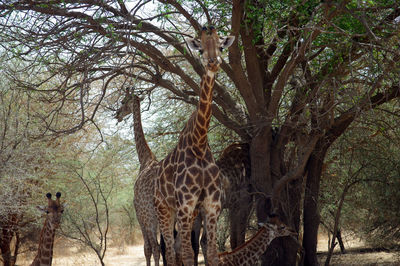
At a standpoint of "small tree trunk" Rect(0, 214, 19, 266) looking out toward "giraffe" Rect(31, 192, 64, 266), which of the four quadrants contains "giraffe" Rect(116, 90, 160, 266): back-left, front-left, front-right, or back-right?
front-left

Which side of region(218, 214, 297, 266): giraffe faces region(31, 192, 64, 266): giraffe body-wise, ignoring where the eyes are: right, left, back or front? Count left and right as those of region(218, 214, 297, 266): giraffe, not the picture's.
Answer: back

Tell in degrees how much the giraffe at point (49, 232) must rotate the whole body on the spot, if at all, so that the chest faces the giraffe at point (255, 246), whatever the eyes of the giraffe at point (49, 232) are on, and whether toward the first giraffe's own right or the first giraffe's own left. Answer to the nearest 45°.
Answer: approximately 45° to the first giraffe's own left

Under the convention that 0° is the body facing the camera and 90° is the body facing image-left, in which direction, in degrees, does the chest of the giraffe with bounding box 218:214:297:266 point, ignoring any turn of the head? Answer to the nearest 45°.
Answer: approximately 270°

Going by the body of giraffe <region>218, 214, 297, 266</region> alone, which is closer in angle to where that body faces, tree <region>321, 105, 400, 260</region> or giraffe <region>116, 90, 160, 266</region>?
the tree

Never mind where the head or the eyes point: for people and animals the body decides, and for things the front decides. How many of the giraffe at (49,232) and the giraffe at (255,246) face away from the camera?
0

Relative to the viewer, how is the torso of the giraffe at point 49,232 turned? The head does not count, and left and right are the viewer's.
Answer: facing the viewer and to the right of the viewer

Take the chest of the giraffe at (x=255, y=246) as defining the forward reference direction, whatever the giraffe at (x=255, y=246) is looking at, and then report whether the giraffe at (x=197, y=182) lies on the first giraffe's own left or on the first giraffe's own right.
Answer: on the first giraffe's own right
